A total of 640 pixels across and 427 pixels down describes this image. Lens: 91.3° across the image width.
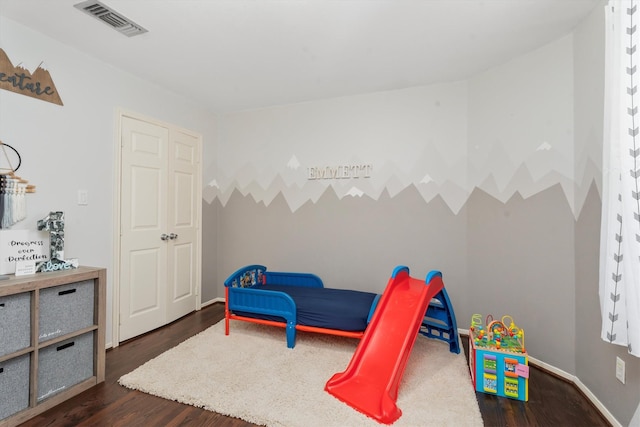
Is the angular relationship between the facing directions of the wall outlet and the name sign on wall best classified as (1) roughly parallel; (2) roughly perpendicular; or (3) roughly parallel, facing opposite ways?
roughly perpendicular

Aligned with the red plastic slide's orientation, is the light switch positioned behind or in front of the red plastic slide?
in front

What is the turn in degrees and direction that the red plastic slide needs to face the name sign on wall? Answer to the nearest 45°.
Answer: approximately 135° to its right

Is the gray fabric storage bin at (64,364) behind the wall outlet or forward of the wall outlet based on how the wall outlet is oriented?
forward

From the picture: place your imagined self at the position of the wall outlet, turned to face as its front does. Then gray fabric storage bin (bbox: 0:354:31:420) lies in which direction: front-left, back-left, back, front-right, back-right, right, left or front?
front

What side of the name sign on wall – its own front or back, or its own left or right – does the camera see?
front

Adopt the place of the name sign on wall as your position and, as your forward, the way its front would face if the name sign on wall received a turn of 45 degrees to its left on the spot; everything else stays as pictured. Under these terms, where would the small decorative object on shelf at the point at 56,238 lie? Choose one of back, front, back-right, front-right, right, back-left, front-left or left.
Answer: right

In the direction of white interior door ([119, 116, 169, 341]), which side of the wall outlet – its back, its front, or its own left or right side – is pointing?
front

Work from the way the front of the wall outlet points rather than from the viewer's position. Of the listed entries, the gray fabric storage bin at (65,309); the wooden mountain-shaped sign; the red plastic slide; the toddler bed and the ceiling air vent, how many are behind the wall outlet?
0

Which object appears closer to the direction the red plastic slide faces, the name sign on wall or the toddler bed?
the toddler bed

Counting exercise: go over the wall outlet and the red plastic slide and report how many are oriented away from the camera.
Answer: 0

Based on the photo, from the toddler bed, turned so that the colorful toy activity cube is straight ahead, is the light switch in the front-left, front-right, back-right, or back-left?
back-right

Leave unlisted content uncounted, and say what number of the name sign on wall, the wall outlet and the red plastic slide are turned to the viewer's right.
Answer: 0

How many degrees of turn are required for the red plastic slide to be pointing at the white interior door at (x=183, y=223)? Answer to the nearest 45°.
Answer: approximately 90° to its right

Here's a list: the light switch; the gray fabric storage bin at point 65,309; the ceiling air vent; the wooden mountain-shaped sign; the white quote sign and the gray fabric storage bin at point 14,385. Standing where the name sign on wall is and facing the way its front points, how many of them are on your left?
0

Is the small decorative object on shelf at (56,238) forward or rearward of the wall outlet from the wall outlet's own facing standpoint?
forward

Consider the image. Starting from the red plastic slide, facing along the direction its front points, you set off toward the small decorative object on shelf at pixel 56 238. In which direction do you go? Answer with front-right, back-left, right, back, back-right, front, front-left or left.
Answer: front-right

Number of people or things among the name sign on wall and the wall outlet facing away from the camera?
0

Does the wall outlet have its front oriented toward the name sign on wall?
no

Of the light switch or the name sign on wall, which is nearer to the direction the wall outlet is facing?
the light switch

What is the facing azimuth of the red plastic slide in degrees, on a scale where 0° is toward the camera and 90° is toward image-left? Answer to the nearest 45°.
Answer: approximately 45°

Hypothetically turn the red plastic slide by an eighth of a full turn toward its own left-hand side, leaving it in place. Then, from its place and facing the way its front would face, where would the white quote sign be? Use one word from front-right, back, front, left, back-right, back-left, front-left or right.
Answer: right
